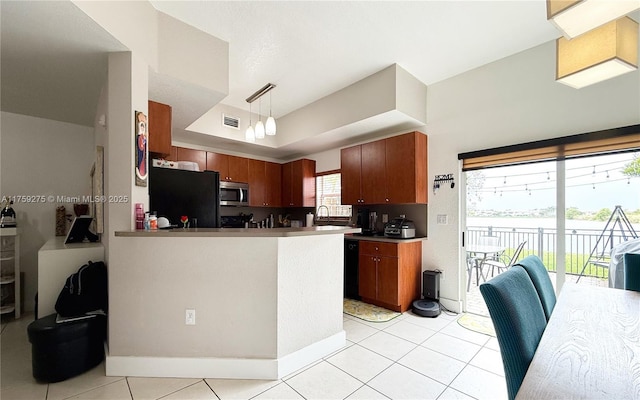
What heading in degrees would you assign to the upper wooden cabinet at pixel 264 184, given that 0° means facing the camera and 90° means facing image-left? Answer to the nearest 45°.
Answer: approximately 315°

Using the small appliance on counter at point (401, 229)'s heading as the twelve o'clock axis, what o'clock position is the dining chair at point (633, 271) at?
The dining chair is roughly at 9 o'clock from the small appliance on counter.

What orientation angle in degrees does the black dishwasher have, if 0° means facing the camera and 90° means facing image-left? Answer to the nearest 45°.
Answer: approximately 45°

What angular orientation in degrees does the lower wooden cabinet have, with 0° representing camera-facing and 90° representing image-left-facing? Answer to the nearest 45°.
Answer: approximately 45°

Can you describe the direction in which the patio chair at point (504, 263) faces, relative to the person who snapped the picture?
facing to the left of the viewer

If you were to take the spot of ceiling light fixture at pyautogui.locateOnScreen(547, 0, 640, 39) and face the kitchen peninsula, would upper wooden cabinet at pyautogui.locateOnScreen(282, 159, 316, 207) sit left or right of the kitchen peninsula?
right

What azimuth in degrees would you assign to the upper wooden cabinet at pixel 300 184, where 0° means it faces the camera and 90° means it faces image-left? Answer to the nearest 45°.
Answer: approximately 45°

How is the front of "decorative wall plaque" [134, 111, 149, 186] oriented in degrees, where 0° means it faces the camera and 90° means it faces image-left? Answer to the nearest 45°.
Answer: approximately 315°

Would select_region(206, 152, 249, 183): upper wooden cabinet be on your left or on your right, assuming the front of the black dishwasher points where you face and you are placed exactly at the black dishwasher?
on your right

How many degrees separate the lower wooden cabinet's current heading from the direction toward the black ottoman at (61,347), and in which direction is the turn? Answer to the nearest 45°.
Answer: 0° — it already faces it

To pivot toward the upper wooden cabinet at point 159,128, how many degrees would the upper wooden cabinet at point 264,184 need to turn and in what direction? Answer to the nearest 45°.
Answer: approximately 90° to its right
